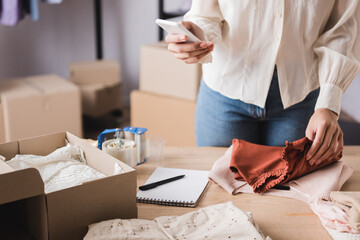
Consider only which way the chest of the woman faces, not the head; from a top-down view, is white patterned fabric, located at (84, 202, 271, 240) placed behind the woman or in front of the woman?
in front

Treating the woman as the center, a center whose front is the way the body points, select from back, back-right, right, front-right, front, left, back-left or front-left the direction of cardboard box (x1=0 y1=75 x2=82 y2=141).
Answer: back-right

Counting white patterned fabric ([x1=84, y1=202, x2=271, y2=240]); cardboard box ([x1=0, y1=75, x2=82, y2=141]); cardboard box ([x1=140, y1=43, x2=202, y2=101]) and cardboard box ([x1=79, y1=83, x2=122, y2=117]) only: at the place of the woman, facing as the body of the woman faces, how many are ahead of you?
1

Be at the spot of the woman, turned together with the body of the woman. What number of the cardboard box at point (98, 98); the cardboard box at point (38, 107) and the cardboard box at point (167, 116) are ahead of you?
0

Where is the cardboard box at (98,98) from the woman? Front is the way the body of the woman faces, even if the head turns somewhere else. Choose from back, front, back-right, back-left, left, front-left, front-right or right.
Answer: back-right

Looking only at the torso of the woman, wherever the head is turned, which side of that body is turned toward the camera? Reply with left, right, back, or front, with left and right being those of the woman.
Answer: front

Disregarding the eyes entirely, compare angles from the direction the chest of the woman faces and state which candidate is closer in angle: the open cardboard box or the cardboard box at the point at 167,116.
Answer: the open cardboard box

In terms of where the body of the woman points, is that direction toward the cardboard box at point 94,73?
no

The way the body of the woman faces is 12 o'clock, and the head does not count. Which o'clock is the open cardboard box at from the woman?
The open cardboard box is roughly at 1 o'clock from the woman.

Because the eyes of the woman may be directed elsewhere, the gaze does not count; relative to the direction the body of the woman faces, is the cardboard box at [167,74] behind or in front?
behind

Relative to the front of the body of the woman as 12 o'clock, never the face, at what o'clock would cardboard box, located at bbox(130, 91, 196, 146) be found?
The cardboard box is roughly at 5 o'clock from the woman.
